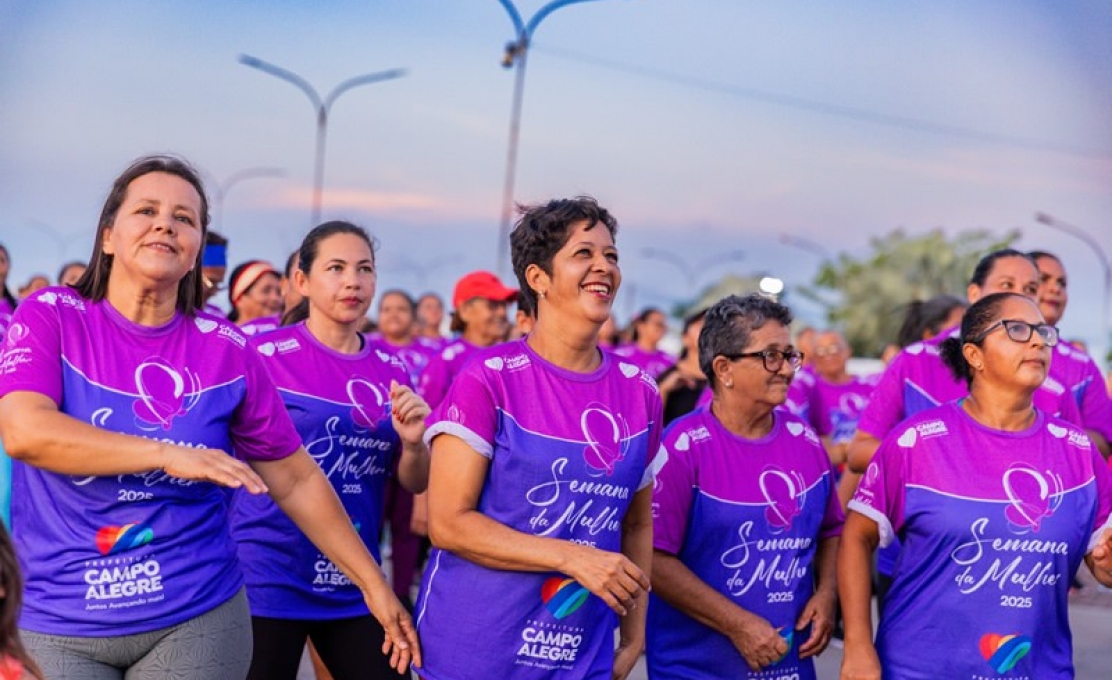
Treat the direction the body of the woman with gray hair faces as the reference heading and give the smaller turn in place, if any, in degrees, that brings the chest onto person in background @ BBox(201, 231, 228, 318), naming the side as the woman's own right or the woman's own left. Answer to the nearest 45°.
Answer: approximately 180°

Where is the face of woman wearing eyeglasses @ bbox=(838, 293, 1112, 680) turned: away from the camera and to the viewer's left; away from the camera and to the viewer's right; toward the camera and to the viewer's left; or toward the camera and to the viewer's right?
toward the camera and to the viewer's right

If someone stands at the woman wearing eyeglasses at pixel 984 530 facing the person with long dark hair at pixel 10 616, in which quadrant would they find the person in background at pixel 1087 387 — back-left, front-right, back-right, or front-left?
back-right

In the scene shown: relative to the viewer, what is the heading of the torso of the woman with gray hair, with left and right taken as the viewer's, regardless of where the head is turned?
facing the viewer and to the right of the viewer

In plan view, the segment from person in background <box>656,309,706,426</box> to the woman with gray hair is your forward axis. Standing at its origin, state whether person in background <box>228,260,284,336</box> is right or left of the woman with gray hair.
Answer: right

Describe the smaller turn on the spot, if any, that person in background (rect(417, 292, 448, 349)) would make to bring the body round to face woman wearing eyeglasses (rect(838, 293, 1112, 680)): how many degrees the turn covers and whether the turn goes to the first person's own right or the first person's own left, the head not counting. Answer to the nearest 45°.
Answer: approximately 45° to the first person's own right

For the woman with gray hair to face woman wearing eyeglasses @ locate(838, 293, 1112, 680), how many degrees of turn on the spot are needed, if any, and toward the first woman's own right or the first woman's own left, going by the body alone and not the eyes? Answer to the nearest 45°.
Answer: approximately 45° to the first woman's own left

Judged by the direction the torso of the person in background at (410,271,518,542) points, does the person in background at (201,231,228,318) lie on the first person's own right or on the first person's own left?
on the first person's own right

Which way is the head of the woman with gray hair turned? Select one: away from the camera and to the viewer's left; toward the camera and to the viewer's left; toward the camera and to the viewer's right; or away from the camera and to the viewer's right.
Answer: toward the camera and to the viewer's right
